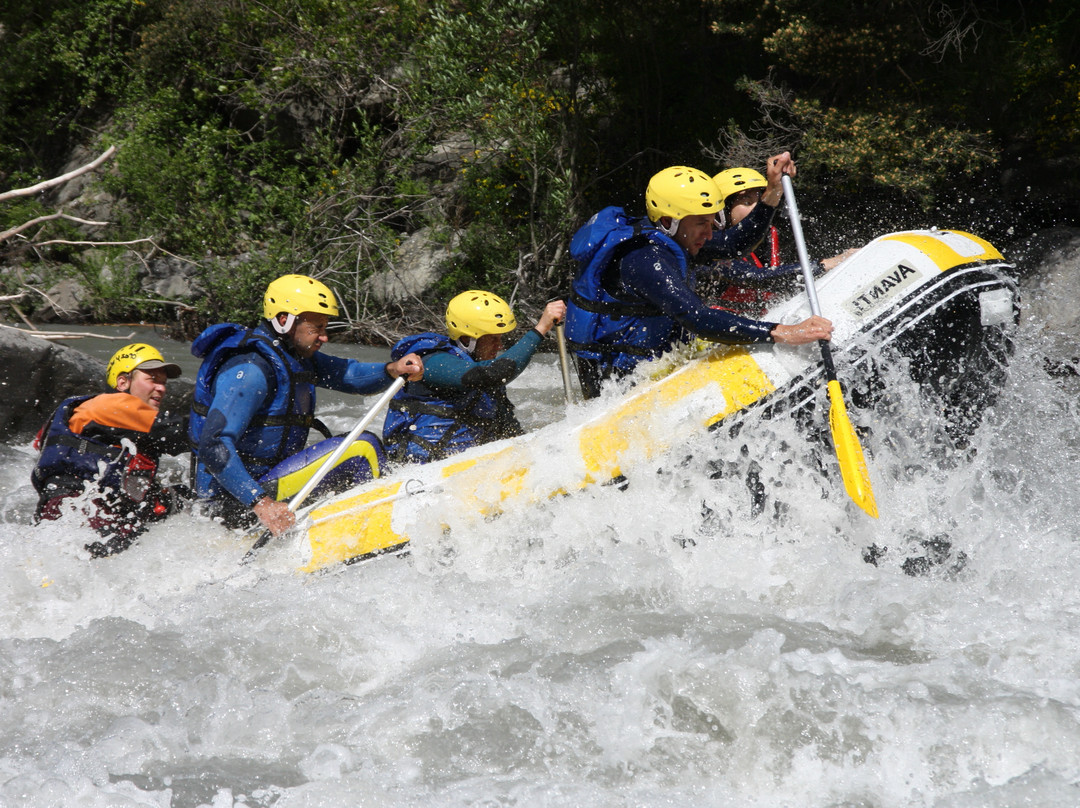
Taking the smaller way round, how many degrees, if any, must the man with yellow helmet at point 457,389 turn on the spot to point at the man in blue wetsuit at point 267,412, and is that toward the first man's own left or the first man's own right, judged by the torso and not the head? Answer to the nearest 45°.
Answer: approximately 135° to the first man's own right

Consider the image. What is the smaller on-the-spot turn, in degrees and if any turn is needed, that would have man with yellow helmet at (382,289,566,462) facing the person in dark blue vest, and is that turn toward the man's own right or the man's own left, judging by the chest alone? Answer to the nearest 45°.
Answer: approximately 180°

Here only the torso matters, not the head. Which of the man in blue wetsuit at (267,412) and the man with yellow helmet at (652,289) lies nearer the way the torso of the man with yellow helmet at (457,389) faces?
the man with yellow helmet

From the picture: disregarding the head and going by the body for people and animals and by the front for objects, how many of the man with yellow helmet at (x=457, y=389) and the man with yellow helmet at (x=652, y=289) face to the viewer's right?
2

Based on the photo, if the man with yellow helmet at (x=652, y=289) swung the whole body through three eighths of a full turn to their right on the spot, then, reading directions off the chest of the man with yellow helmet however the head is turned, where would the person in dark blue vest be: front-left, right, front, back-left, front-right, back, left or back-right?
front-right

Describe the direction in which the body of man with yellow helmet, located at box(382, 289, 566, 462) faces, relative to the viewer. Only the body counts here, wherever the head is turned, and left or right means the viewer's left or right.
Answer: facing to the right of the viewer

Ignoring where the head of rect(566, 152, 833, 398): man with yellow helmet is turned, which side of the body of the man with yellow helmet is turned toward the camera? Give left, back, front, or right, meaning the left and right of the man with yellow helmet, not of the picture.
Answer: right

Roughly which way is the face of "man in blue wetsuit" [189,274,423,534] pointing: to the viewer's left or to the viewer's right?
to the viewer's right

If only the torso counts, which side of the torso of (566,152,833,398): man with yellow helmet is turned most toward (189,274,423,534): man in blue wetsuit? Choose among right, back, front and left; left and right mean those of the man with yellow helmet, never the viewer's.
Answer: back
